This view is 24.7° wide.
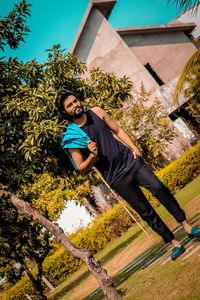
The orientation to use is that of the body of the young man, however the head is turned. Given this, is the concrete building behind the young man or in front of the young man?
behind

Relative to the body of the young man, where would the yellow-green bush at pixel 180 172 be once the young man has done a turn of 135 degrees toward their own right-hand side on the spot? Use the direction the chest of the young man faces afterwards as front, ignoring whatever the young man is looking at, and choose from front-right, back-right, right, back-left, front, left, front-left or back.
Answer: front-right

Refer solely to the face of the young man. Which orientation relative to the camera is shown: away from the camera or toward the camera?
toward the camera

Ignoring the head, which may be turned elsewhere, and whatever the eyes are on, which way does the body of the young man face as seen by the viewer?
toward the camera

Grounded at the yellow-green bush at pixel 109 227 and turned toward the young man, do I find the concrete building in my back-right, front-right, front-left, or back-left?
back-left

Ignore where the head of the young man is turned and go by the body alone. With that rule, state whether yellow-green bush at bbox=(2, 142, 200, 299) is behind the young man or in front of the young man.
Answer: behind
